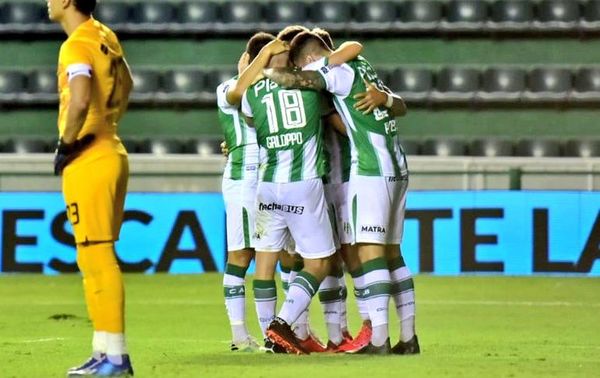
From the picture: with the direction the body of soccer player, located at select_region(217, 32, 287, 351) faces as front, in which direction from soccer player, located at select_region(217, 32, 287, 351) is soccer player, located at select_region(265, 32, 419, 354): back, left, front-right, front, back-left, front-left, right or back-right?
front-right

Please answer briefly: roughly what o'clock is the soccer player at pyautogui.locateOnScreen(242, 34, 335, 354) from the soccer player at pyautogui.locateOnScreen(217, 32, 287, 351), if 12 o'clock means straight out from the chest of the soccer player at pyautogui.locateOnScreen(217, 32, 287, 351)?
the soccer player at pyautogui.locateOnScreen(242, 34, 335, 354) is roughly at 2 o'clock from the soccer player at pyautogui.locateOnScreen(217, 32, 287, 351).

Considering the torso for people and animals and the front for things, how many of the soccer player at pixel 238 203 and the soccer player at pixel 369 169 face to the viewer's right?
1

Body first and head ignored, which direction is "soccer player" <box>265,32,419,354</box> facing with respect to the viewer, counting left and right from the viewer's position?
facing away from the viewer and to the left of the viewer

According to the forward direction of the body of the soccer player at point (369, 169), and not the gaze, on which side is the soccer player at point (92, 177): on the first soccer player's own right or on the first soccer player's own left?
on the first soccer player's own left
